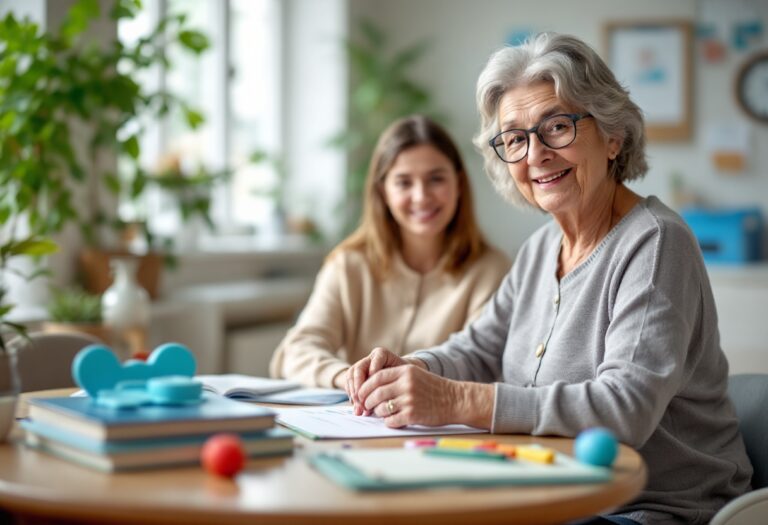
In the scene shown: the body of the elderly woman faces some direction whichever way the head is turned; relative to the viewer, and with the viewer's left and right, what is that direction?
facing the viewer and to the left of the viewer

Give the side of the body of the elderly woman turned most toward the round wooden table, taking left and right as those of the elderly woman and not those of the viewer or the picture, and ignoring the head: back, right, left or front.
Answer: front

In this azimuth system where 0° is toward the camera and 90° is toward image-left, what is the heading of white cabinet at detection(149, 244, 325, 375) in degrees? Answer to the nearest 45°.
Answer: approximately 315°

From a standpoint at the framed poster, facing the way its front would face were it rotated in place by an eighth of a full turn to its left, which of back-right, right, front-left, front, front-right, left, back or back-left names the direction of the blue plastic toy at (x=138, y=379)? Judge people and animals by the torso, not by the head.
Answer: front-right

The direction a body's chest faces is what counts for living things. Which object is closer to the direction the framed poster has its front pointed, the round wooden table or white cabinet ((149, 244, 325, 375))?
the round wooden table

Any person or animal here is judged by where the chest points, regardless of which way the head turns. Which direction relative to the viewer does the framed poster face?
toward the camera

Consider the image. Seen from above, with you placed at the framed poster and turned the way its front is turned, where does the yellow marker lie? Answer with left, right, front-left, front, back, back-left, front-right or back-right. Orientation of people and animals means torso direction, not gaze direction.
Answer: front

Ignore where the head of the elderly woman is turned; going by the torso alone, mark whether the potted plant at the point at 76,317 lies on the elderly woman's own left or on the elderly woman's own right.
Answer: on the elderly woman's own right

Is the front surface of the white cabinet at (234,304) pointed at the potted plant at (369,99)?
no

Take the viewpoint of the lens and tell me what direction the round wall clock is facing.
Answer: facing the viewer

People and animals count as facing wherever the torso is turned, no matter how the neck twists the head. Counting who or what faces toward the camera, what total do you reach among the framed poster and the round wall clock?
2

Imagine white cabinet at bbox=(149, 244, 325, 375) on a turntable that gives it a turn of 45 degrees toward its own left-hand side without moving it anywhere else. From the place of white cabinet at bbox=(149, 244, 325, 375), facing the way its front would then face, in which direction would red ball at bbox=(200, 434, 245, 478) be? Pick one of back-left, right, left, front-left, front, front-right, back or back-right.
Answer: right

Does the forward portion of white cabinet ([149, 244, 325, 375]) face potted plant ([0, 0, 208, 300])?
no

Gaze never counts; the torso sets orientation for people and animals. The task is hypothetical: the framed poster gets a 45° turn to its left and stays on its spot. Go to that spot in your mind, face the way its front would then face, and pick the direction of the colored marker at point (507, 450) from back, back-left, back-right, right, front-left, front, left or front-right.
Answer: front-right
